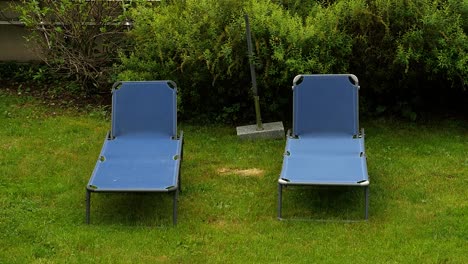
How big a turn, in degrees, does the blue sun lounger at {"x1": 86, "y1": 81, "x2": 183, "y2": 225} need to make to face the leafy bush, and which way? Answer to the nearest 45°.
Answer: approximately 180°

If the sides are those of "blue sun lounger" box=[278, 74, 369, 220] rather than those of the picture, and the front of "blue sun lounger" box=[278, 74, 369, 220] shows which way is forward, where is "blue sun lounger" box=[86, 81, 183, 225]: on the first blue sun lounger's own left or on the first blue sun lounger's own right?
on the first blue sun lounger's own right

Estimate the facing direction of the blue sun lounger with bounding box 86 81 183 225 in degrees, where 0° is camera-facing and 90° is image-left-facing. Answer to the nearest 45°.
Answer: approximately 0°

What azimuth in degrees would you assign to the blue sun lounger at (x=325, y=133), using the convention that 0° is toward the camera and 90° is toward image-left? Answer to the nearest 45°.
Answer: approximately 0°

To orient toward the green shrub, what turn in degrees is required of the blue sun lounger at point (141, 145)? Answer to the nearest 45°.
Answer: approximately 135° to its left

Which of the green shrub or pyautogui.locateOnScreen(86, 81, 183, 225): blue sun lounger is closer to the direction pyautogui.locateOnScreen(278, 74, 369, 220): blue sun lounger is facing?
the blue sun lounger

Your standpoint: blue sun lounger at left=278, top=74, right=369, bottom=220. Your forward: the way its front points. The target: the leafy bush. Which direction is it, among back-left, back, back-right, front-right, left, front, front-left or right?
back-right

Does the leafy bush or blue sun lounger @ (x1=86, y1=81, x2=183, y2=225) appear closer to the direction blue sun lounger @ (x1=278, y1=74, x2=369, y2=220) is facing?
the blue sun lounger

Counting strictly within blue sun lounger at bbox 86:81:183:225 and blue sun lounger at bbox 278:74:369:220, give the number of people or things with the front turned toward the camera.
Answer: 2

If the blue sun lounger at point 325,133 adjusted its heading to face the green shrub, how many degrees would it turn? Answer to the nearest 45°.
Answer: approximately 135° to its right

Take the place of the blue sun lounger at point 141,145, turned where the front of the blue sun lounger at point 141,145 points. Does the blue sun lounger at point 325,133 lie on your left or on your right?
on your left
